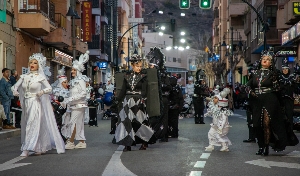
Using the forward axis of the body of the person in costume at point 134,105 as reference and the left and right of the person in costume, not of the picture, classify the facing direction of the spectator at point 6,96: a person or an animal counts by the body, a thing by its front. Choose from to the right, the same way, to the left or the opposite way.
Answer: to the left

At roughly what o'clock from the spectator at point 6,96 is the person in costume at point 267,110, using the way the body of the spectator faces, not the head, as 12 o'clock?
The person in costume is roughly at 2 o'clock from the spectator.

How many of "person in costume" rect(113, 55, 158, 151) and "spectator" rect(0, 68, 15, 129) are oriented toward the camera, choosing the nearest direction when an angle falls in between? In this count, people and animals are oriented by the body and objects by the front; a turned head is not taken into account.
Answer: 1

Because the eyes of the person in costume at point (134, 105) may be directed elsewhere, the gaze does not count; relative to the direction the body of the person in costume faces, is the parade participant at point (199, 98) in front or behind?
behind

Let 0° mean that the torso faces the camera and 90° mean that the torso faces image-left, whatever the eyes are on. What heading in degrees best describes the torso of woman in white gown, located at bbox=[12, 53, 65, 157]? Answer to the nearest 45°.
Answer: approximately 45°

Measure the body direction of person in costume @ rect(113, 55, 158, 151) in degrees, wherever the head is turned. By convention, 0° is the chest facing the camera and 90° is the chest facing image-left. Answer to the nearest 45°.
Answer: approximately 0°

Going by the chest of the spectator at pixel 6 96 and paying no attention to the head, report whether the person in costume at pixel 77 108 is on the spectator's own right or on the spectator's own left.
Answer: on the spectator's own right

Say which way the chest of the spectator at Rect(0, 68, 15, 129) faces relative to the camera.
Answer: to the viewer's right

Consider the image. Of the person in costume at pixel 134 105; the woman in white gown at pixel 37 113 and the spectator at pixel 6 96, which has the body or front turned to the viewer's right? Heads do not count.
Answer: the spectator
